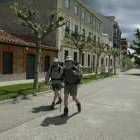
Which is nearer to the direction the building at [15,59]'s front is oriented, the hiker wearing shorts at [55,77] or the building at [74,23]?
the hiker wearing shorts

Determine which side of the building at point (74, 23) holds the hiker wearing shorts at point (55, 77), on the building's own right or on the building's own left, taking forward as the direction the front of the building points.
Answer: on the building's own right

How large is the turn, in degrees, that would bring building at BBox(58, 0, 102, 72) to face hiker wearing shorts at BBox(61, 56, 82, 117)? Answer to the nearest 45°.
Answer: approximately 45° to its right

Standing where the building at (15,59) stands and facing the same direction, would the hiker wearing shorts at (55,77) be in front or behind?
in front

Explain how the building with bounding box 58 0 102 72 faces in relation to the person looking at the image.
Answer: facing the viewer and to the right of the viewer

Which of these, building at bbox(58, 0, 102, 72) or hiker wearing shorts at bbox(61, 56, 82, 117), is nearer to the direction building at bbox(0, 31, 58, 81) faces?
the hiker wearing shorts

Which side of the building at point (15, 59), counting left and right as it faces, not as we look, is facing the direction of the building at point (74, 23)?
left

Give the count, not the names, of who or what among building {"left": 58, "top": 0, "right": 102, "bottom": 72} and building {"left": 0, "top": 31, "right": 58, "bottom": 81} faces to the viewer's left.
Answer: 0
